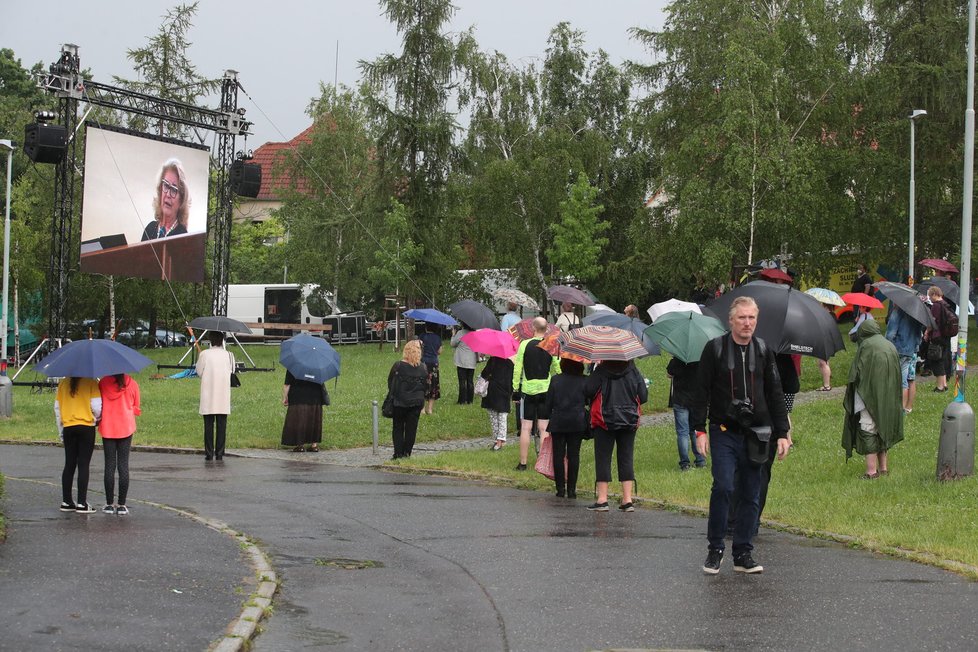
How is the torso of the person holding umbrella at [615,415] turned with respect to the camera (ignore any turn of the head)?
away from the camera

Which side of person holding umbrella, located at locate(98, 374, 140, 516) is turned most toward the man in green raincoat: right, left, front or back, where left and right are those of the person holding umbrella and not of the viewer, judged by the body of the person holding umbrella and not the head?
right

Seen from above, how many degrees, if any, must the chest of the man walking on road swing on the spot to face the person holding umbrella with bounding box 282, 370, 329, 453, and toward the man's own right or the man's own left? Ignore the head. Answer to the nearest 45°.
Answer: approximately 135° to the man's own right

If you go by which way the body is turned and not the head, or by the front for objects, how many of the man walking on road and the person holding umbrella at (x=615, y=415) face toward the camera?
1

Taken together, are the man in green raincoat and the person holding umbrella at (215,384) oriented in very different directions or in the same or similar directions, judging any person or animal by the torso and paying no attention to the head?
same or similar directions

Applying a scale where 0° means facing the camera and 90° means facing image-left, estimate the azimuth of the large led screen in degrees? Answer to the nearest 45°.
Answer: approximately 315°

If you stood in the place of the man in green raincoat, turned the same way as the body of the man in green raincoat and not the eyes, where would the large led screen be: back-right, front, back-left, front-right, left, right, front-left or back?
front

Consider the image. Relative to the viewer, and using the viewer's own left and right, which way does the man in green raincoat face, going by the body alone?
facing away from the viewer and to the left of the viewer

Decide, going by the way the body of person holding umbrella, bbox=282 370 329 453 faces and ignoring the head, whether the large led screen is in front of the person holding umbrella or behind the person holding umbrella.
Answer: in front

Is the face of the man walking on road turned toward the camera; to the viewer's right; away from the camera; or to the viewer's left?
toward the camera

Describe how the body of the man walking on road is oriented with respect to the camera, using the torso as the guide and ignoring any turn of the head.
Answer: toward the camera

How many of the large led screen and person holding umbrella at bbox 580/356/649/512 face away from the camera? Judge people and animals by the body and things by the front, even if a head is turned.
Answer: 1

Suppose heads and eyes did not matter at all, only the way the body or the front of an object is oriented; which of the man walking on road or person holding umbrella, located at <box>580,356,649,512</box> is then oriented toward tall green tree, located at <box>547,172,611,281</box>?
the person holding umbrella

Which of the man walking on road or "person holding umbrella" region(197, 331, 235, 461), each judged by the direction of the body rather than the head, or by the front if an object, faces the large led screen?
the person holding umbrella

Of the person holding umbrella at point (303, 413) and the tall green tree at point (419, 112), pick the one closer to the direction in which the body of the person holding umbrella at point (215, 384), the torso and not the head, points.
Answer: the tall green tree

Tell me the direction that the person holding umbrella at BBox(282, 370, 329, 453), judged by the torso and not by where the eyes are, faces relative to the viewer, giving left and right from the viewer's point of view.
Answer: facing away from the viewer

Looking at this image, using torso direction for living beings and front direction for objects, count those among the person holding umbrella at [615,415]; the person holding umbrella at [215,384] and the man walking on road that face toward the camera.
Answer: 1

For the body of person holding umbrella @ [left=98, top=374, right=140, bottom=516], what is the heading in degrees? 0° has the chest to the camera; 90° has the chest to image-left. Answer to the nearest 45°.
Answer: approximately 180°
